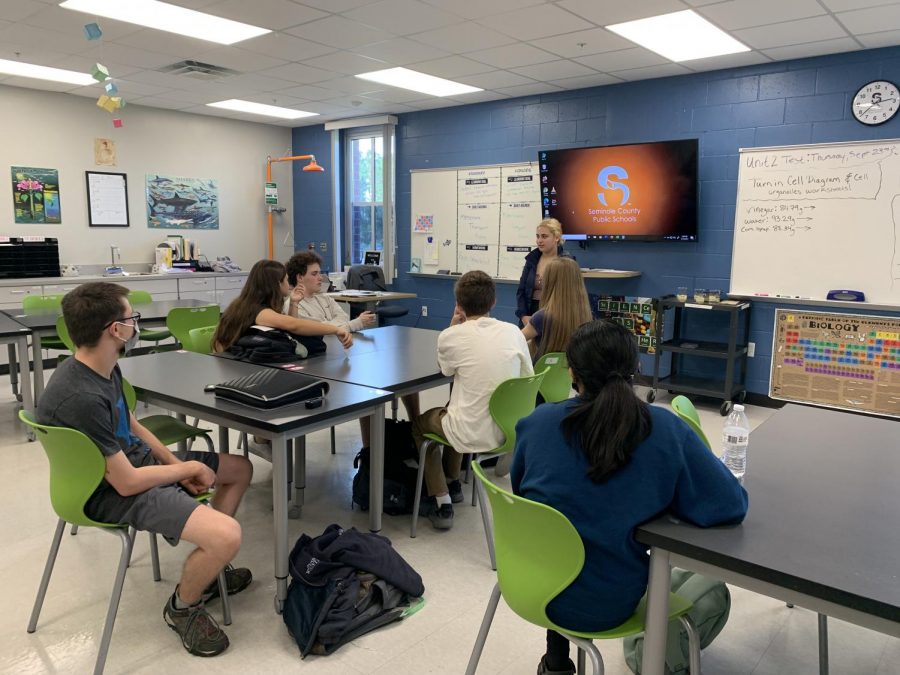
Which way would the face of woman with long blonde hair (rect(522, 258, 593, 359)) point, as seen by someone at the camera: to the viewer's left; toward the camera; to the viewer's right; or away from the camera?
away from the camera

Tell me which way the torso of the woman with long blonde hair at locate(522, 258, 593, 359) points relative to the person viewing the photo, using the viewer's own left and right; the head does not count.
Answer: facing away from the viewer

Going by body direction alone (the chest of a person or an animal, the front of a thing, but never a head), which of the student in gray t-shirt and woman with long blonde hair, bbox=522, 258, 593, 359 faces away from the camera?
the woman with long blonde hair

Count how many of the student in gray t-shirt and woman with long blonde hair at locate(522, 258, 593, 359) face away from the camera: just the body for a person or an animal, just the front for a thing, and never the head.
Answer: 1

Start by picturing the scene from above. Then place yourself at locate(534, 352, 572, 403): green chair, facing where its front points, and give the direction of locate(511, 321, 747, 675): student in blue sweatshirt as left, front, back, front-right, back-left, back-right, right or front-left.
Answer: back-left

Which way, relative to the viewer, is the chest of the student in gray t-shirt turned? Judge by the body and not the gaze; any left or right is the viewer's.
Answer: facing to the right of the viewer

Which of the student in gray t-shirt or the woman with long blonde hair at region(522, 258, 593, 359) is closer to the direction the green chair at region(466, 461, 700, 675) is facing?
the woman with long blonde hair

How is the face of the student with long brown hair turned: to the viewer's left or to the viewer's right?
to the viewer's right

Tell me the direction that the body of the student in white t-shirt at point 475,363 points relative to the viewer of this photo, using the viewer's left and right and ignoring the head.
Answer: facing away from the viewer and to the left of the viewer
